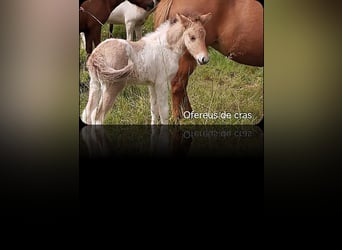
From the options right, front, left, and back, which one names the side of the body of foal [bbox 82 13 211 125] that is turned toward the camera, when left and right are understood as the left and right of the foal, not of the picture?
right
